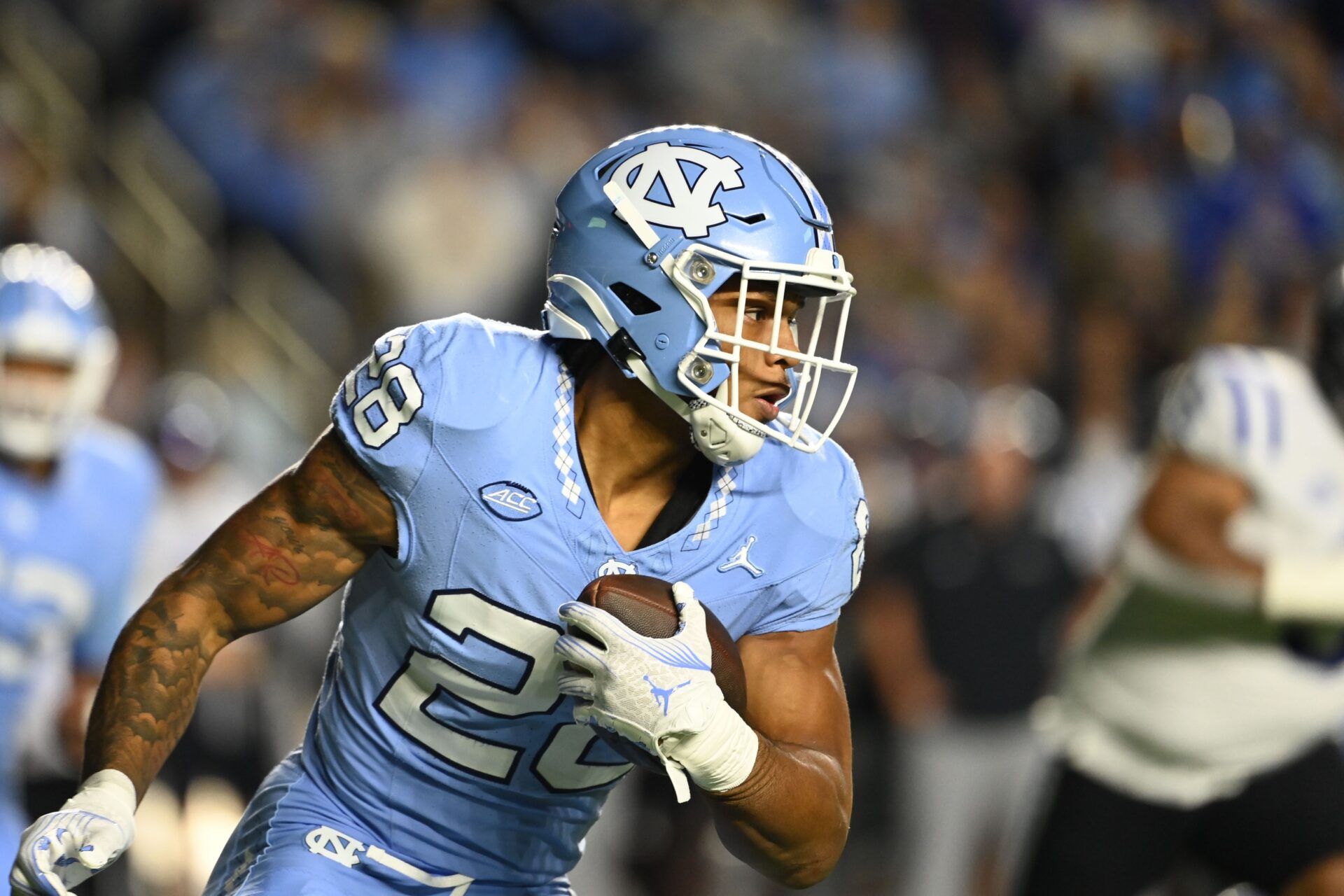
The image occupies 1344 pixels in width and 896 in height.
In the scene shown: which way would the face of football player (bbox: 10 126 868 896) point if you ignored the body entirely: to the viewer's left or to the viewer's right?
to the viewer's right

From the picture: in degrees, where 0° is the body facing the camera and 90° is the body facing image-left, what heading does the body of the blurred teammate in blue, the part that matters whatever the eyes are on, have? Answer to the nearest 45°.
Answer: approximately 0°

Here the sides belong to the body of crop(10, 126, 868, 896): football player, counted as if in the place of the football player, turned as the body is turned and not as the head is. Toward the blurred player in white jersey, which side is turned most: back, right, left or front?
left

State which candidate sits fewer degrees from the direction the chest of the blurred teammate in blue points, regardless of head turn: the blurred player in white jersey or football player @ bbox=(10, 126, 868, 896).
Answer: the football player

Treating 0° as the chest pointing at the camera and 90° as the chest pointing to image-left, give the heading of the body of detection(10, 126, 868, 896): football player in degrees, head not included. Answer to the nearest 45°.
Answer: approximately 315°

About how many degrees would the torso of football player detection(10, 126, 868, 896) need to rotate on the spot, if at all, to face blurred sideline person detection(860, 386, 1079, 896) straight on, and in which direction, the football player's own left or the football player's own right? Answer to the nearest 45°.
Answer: approximately 90° to the football player's own left

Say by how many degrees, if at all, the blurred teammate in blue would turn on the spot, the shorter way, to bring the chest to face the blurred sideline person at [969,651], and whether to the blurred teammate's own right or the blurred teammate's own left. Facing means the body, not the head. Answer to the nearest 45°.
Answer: approximately 90° to the blurred teammate's own left

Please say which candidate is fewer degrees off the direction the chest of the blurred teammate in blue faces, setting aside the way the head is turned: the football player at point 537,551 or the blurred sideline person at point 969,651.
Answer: the football player

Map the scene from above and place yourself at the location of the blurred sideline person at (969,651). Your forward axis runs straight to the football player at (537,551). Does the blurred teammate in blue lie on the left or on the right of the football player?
right

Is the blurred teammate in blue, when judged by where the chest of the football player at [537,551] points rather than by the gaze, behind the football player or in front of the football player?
behind
